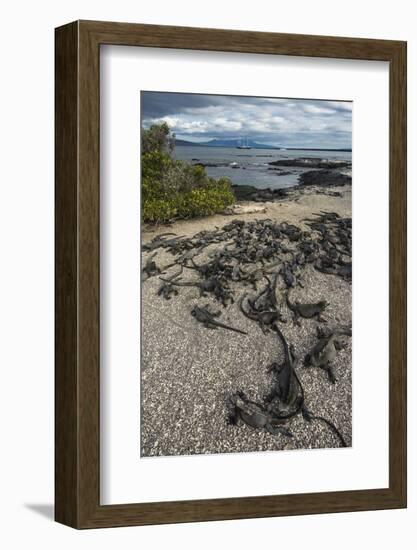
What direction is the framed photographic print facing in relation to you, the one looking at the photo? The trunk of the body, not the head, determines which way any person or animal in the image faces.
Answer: facing the viewer and to the right of the viewer
